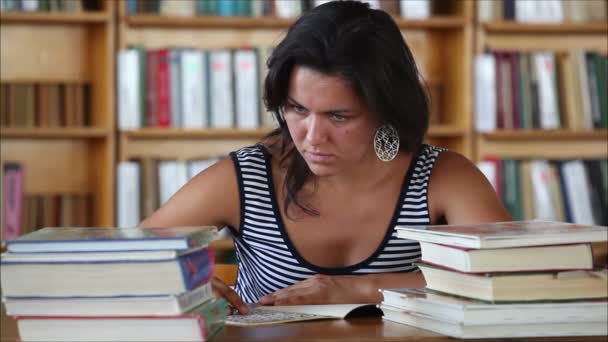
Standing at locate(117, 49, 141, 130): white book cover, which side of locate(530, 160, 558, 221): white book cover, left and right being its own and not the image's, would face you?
right

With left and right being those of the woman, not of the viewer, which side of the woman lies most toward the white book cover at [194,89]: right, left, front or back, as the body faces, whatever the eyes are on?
back

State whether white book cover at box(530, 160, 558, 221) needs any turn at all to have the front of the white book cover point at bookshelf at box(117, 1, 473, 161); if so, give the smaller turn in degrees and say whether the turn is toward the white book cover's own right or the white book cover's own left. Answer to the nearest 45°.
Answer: approximately 90° to the white book cover's own right

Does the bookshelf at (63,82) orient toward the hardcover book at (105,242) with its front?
yes

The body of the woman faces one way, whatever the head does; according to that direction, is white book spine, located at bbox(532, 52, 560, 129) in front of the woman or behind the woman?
behind

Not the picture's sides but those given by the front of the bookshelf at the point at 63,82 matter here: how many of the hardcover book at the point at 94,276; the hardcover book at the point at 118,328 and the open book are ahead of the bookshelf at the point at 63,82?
3

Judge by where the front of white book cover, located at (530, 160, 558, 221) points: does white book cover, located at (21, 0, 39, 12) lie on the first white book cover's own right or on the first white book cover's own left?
on the first white book cover's own right

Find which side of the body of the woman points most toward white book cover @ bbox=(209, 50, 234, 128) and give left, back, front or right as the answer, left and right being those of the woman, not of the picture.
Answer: back

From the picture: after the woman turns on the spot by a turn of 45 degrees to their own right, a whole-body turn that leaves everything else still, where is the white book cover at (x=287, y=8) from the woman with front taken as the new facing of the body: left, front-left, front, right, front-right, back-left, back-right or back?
back-right

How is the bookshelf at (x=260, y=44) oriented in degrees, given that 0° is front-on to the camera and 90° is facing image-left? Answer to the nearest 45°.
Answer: approximately 0°

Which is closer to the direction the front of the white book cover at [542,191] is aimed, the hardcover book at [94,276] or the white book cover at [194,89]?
the hardcover book
